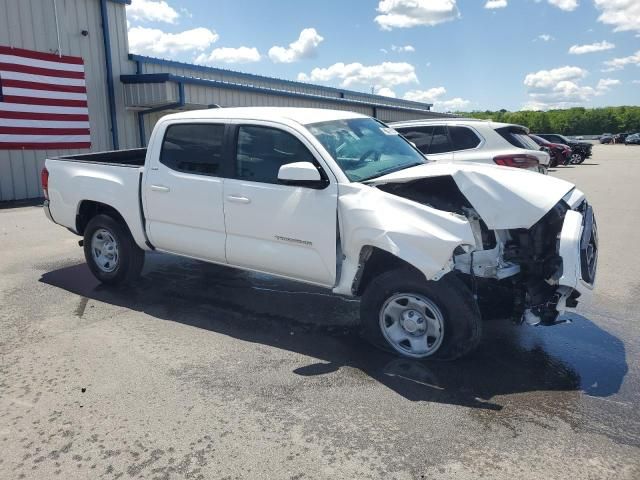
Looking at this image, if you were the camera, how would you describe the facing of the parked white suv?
facing away from the viewer and to the left of the viewer

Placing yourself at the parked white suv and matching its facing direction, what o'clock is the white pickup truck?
The white pickup truck is roughly at 8 o'clock from the parked white suv.

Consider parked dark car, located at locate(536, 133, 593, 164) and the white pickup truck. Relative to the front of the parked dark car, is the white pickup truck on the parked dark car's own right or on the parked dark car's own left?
on the parked dark car's own right

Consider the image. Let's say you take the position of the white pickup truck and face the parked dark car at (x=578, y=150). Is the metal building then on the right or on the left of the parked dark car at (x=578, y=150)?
left

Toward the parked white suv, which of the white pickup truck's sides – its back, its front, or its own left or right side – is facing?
left

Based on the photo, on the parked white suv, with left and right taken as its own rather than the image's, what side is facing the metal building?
front

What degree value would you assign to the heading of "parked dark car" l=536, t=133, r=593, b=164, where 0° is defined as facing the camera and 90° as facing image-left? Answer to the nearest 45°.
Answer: approximately 315°

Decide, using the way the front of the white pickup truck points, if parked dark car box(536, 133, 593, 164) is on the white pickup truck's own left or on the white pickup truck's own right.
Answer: on the white pickup truck's own left

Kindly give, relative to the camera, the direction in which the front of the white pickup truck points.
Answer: facing the viewer and to the right of the viewer

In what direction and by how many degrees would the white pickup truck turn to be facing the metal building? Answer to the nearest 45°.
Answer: approximately 180°

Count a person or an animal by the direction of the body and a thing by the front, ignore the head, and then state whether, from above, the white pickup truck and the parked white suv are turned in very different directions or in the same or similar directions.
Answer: very different directions
